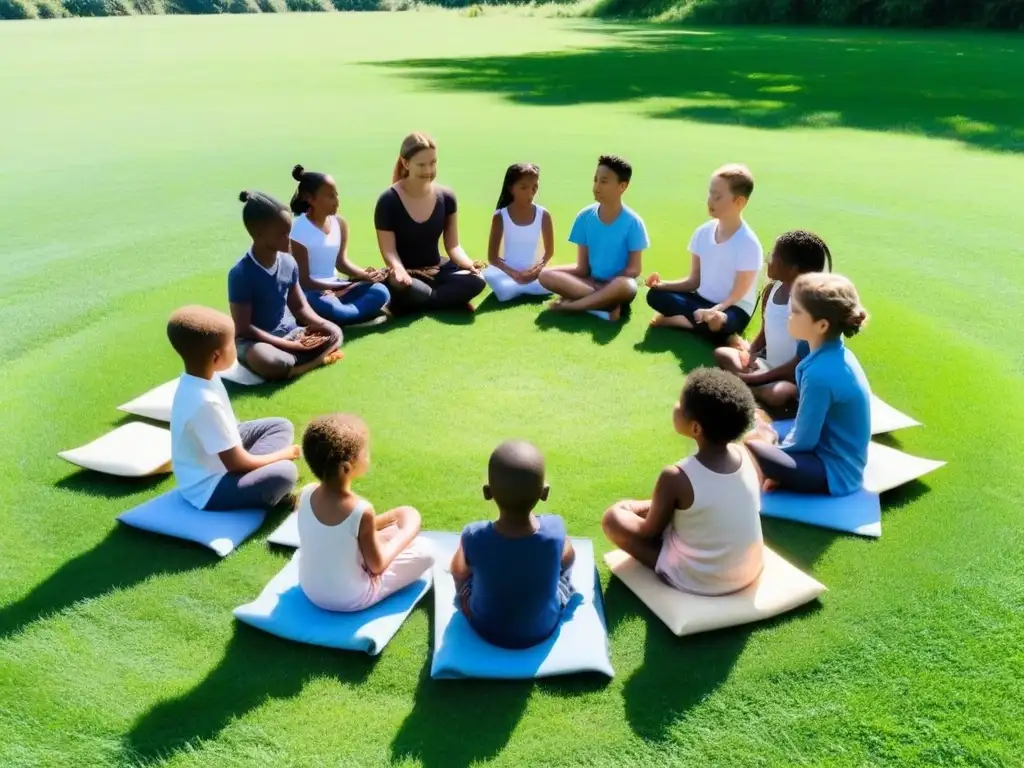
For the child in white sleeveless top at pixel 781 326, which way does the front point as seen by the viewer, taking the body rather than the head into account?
to the viewer's left

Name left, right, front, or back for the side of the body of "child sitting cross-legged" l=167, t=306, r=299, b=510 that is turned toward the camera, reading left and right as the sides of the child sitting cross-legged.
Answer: right

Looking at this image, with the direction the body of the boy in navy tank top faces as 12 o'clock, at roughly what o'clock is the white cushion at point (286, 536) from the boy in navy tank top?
The white cushion is roughly at 10 o'clock from the boy in navy tank top.

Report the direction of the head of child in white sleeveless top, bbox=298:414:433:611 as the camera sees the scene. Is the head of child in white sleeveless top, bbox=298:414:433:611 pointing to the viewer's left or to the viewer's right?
to the viewer's right

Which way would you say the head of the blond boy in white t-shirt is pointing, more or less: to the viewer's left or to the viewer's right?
to the viewer's left

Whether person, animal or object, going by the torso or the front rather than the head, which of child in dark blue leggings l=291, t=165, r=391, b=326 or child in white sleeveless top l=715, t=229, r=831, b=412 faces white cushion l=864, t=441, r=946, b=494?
the child in dark blue leggings

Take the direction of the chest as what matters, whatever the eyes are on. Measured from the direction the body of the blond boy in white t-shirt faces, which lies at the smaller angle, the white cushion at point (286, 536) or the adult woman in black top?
the white cushion

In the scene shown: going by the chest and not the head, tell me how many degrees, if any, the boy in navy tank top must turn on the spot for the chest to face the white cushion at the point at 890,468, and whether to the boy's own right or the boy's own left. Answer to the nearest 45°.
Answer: approximately 45° to the boy's own right

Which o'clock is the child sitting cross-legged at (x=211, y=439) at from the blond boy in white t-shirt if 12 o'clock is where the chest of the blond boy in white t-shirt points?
The child sitting cross-legged is roughly at 12 o'clock from the blond boy in white t-shirt.

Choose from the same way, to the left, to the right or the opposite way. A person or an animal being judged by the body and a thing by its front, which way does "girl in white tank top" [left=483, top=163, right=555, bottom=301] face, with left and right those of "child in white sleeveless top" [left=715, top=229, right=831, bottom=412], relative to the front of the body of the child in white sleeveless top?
to the left

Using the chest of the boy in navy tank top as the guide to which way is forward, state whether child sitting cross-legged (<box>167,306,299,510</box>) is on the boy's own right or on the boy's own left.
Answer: on the boy's own left
